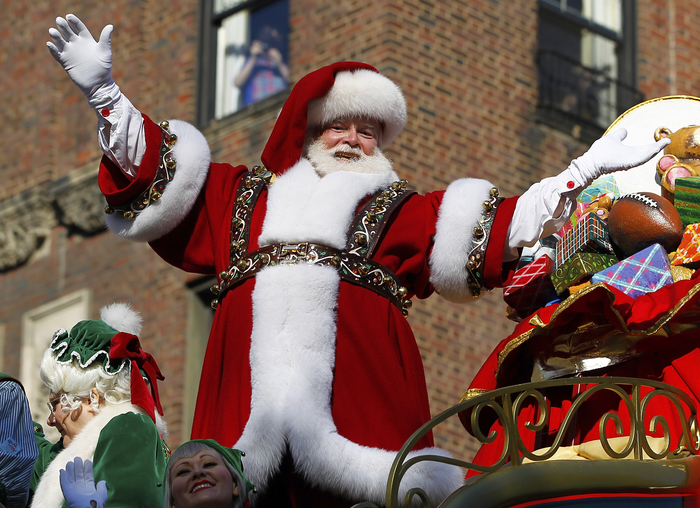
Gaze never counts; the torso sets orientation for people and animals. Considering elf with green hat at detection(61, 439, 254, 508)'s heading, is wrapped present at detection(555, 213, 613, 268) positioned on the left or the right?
on its left

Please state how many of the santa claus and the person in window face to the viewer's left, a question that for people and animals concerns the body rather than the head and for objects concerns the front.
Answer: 0

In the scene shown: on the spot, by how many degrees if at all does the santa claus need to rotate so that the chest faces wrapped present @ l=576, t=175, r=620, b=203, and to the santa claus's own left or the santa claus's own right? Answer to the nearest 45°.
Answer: approximately 135° to the santa claus's own left

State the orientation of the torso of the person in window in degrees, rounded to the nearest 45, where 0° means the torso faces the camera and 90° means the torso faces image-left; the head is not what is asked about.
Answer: approximately 0°
